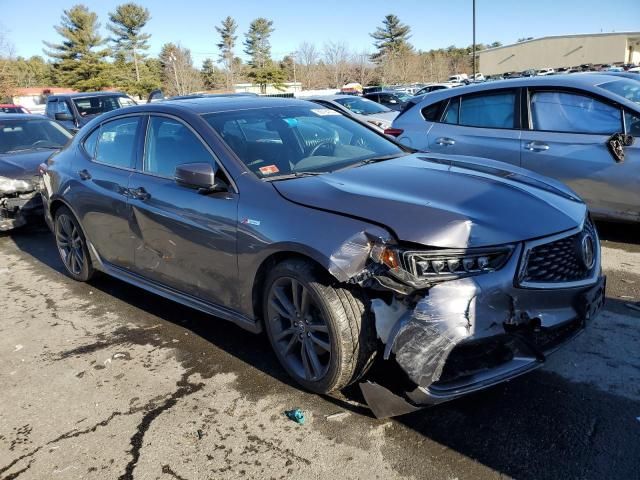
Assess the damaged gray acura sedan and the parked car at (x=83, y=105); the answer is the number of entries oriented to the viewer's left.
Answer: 0

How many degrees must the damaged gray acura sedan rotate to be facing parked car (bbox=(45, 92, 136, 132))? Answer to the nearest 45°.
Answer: approximately 180°

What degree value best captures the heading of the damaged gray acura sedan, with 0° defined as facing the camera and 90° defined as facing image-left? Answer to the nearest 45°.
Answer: approximately 315°

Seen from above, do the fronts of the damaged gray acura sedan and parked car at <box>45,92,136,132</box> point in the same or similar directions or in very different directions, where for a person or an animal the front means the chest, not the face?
same or similar directions

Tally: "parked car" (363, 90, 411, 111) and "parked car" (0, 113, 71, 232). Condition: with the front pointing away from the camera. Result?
0

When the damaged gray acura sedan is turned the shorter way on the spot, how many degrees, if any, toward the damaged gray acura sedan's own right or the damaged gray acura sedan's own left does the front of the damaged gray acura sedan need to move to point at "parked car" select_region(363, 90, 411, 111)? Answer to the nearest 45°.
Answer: approximately 135° to the damaged gray acura sedan's own left

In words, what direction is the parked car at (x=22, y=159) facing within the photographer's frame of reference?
facing the viewer and to the left of the viewer

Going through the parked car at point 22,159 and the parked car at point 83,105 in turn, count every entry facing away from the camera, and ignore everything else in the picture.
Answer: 0

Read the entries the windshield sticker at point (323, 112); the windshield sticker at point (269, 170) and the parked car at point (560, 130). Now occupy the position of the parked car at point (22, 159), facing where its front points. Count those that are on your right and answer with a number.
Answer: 0

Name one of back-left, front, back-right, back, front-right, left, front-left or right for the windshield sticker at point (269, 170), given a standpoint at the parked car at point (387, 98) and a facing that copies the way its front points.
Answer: front-right

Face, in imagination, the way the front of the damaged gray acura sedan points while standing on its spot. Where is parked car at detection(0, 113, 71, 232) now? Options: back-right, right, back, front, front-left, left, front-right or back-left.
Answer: back

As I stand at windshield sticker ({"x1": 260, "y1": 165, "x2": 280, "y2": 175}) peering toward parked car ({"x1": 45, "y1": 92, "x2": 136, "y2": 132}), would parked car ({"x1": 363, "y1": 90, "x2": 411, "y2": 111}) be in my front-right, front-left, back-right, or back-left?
front-right
